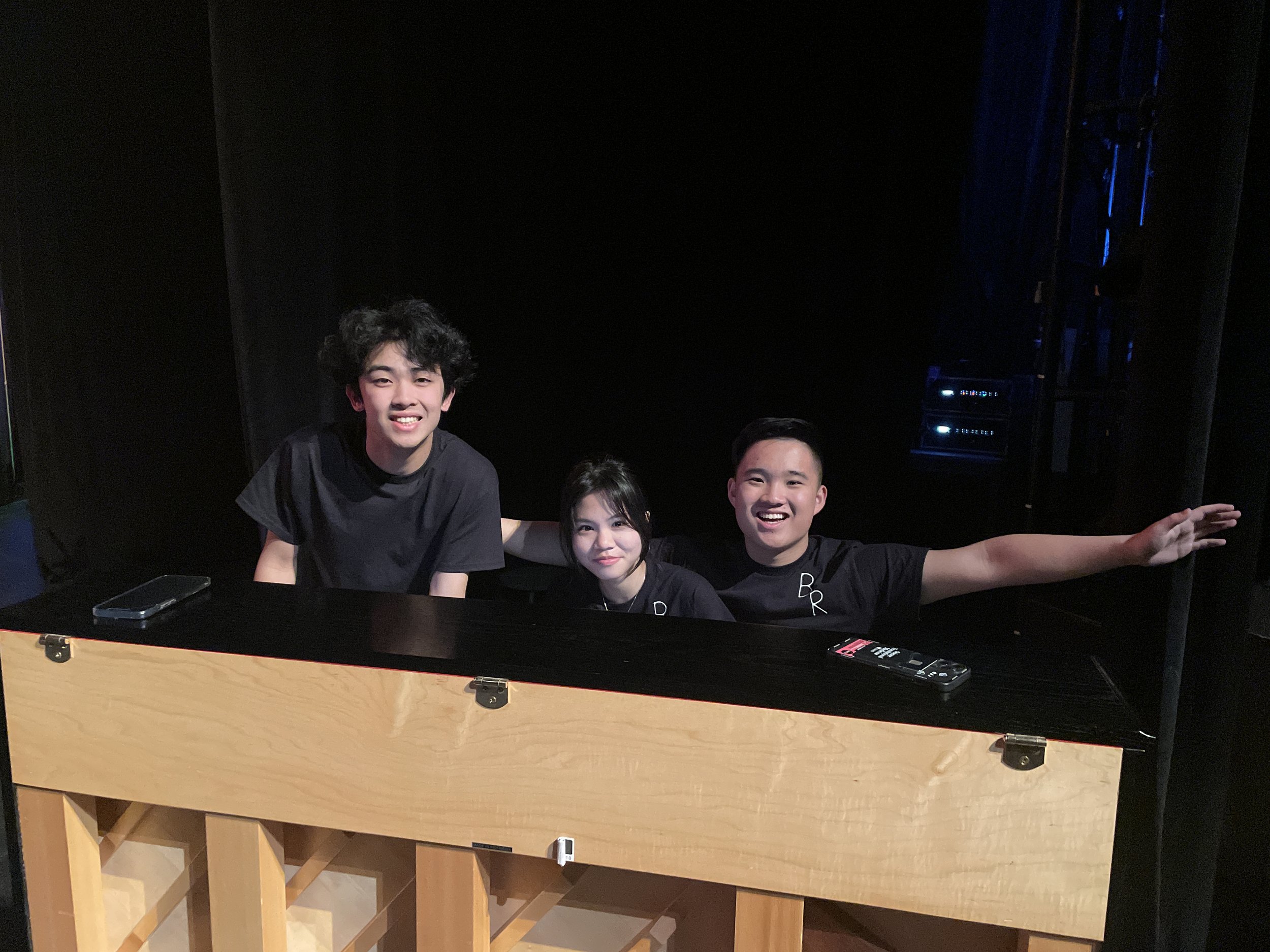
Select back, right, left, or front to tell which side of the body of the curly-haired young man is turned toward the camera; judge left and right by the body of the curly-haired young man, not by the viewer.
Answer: front

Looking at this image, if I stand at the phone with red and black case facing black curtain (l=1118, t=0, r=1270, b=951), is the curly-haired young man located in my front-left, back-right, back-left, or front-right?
back-left

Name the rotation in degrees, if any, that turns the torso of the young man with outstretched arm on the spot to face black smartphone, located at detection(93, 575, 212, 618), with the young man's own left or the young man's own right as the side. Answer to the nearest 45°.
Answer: approximately 90° to the young man's own right

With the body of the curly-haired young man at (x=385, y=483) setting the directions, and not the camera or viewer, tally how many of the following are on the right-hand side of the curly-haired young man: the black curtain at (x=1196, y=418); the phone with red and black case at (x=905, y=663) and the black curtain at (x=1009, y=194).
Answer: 0

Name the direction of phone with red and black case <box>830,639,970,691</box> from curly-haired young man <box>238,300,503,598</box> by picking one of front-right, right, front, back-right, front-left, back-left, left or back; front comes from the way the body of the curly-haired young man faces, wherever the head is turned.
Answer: front-left

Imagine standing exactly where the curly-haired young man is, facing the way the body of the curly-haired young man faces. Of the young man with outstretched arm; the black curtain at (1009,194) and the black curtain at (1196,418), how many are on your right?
0

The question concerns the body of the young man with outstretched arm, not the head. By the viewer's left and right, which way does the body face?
facing the viewer

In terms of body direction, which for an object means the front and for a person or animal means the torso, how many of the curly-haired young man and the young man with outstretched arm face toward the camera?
2

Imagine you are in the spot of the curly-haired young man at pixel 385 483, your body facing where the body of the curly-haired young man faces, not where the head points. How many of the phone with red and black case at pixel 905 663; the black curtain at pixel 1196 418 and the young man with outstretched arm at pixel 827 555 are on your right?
0

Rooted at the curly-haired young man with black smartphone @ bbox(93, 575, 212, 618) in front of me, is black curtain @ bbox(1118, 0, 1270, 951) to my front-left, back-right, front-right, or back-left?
back-left

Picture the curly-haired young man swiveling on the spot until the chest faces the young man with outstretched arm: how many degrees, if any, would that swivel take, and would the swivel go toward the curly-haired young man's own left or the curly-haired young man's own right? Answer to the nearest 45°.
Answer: approximately 45° to the curly-haired young man's own left

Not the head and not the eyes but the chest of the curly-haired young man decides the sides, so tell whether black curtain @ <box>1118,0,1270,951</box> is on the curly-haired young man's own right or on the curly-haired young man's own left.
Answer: on the curly-haired young man's own left

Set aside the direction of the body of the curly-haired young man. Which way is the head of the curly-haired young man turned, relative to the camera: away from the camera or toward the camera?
toward the camera
